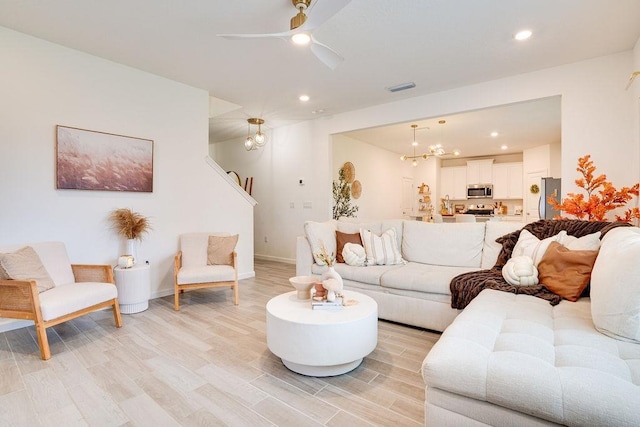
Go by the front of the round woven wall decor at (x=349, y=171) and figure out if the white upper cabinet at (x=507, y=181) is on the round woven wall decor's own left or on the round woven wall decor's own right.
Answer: on the round woven wall decor's own left

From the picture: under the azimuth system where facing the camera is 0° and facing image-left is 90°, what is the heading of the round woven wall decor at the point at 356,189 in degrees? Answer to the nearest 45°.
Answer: approximately 315°

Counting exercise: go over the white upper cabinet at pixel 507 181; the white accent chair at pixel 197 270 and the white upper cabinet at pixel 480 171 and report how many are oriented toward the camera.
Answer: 3

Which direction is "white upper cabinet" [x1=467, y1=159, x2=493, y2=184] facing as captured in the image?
toward the camera

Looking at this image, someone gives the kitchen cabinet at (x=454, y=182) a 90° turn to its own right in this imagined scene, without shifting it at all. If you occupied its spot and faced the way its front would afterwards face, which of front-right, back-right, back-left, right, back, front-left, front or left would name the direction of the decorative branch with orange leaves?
left

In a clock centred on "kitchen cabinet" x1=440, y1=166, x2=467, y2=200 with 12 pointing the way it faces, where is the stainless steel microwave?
The stainless steel microwave is roughly at 10 o'clock from the kitchen cabinet.

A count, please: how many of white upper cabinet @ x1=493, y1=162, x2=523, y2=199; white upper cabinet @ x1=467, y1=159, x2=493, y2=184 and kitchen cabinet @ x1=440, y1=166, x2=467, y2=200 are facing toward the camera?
3

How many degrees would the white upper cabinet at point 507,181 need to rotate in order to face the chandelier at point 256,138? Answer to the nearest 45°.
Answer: approximately 45° to its right

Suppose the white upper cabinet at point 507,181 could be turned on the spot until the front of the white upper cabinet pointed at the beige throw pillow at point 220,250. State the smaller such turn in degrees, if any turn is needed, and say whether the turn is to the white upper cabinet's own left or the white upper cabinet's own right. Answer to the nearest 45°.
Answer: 0° — it already faces it

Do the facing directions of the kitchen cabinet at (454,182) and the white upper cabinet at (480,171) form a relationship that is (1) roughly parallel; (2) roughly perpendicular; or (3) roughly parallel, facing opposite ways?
roughly parallel

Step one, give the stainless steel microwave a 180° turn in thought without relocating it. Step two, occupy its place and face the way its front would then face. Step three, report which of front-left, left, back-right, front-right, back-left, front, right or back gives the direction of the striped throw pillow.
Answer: back

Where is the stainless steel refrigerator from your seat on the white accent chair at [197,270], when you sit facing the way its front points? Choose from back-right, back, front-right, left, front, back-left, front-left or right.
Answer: left

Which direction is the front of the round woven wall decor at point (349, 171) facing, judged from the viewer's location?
facing the viewer and to the right of the viewer

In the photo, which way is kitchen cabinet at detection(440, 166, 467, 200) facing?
toward the camera

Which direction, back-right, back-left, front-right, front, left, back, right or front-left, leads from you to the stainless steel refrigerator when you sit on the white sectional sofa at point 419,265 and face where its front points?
back

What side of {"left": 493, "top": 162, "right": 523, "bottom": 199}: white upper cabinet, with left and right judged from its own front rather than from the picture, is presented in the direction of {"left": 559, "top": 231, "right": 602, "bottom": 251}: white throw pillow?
front

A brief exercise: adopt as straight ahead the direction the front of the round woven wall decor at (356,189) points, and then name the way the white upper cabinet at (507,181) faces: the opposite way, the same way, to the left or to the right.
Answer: to the right

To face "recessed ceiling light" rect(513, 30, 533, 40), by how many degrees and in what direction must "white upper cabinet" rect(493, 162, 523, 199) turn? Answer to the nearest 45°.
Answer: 0° — it already faces it

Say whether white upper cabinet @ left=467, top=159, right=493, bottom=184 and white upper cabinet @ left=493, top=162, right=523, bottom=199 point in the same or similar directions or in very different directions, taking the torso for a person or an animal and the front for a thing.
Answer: same or similar directions

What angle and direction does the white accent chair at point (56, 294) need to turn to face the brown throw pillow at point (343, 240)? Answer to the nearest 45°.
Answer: approximately 45° to its left
